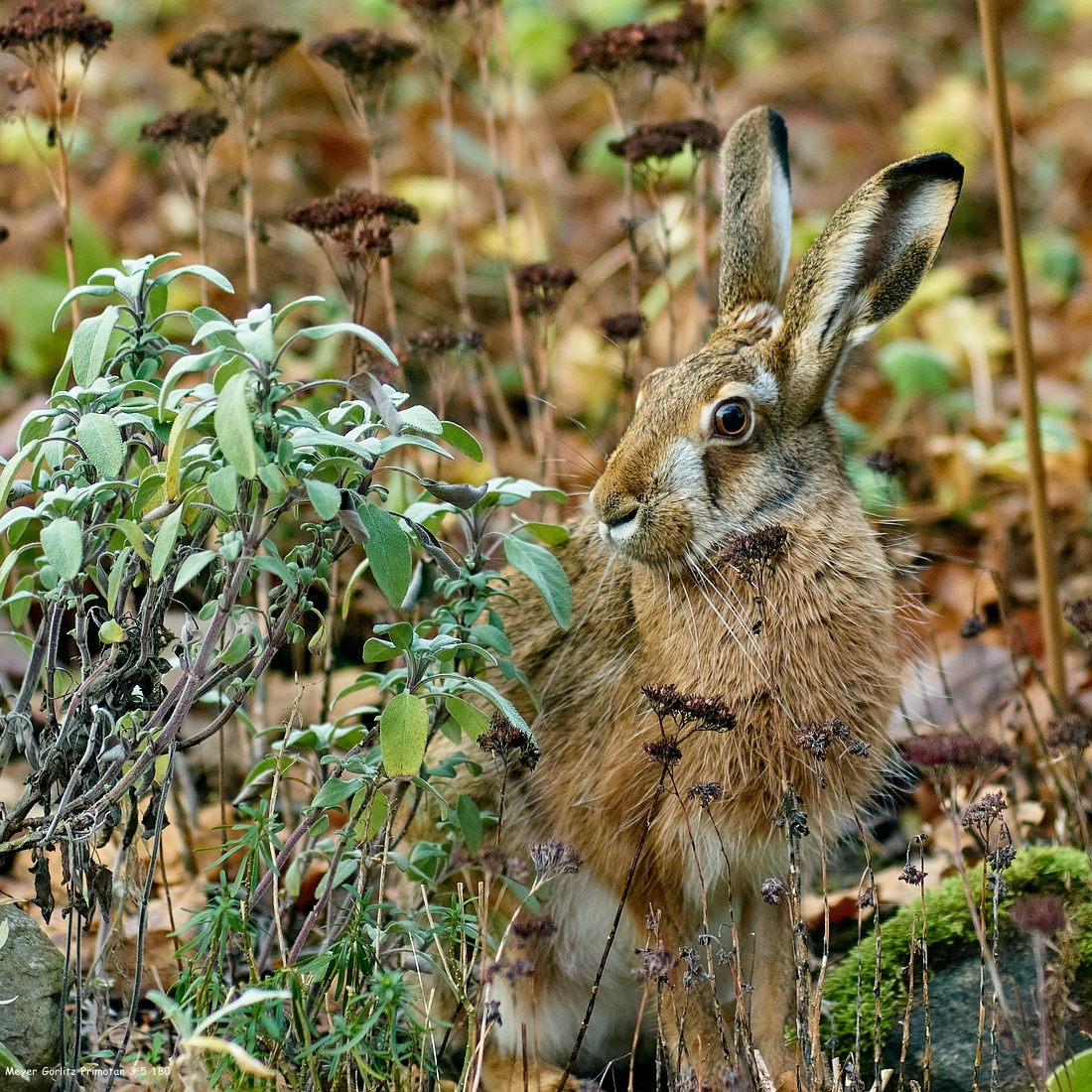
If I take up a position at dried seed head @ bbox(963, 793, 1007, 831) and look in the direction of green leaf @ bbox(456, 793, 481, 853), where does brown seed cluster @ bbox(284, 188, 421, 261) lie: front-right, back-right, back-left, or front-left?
front-right

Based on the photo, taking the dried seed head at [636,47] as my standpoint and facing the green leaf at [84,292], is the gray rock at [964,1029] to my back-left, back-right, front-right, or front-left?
front-left
